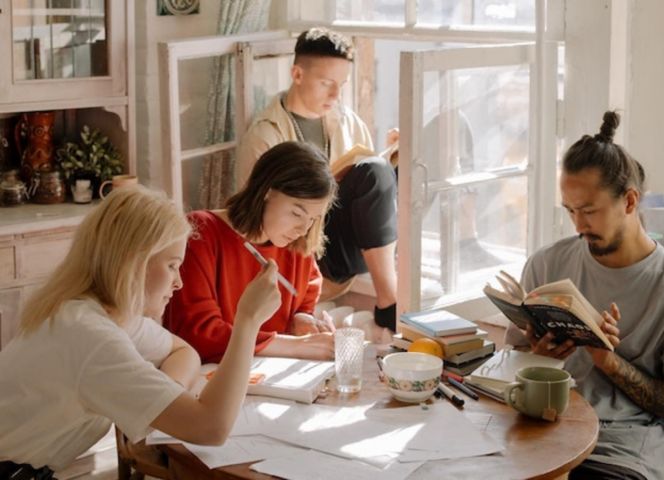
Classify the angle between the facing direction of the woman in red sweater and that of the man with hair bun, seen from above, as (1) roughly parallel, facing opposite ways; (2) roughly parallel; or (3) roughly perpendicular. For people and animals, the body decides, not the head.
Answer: roughly perpendicular

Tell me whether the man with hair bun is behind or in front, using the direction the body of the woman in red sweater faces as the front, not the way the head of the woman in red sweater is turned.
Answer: in front

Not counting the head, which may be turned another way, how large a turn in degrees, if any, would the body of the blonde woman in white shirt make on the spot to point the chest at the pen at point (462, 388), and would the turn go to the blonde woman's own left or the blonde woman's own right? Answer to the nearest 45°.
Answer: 0° — they already face it

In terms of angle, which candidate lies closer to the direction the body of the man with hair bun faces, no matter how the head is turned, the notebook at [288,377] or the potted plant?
the notebook

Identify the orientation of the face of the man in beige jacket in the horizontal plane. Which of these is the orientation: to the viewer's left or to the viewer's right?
to the viewer's right

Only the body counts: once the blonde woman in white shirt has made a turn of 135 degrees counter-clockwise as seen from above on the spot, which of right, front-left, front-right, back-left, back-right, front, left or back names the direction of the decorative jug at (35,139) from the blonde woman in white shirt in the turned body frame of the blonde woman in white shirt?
front-right

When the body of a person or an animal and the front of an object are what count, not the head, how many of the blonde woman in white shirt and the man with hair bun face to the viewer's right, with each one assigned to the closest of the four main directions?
1

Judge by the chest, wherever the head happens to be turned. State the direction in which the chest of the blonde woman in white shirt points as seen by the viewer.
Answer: to the viewer's right

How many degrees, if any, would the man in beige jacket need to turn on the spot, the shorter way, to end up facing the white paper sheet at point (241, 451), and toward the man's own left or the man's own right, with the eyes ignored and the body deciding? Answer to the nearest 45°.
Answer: approximately 45° to the man's own right

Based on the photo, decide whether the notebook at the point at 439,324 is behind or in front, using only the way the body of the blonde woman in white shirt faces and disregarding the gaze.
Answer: in front

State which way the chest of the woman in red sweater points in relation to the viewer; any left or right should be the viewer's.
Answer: facing the viewer and to the right of the viewer
